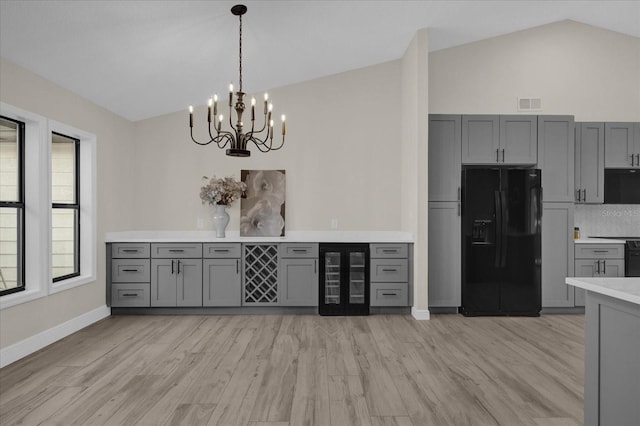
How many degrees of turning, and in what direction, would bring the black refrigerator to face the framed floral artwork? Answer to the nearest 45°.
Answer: approximately 90° to its right

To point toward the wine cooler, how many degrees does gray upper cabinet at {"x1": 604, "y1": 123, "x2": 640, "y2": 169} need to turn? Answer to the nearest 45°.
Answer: approximately 45° to its right

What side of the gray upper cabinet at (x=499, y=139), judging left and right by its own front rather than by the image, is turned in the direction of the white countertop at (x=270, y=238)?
right

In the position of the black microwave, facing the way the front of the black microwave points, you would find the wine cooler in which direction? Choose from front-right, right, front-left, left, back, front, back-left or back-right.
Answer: front-right

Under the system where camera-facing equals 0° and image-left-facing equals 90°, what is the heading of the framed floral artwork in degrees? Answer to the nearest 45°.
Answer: approximately 0°

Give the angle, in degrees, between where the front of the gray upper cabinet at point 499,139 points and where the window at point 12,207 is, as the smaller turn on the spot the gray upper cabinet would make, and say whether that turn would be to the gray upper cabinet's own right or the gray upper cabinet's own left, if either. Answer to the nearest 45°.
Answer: approximately 45° to the gray upper cabinet's own right

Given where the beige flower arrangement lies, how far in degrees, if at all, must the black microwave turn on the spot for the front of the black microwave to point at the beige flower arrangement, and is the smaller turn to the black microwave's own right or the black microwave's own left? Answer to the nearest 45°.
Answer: approximately 45° to the black microwave's own right
